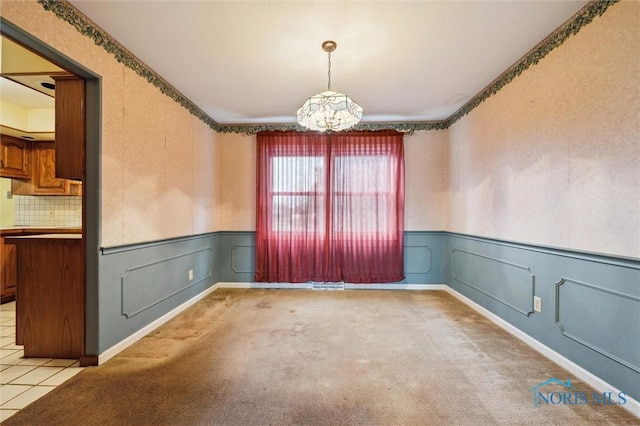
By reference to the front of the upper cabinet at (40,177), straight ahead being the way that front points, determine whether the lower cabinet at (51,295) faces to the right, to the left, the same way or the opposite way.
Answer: to the right

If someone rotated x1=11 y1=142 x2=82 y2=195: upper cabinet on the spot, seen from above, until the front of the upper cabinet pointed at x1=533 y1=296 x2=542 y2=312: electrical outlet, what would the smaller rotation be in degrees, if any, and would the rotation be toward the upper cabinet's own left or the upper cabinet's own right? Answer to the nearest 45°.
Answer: approximately 45° to the upper cabinet's own left

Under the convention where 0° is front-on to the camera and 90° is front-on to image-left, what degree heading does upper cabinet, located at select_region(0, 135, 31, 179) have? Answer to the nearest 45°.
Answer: approximately 315°

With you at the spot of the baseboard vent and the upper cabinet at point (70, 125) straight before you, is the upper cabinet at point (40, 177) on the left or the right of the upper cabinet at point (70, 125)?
right

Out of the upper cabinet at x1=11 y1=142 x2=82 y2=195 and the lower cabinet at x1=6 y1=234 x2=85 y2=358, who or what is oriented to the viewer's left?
the lower cabinet

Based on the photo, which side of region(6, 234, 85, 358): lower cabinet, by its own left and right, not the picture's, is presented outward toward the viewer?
left

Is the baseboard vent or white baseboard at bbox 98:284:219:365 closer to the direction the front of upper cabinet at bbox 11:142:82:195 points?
the white baseboard

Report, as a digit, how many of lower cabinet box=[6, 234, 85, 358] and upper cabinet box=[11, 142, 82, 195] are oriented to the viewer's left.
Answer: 1
